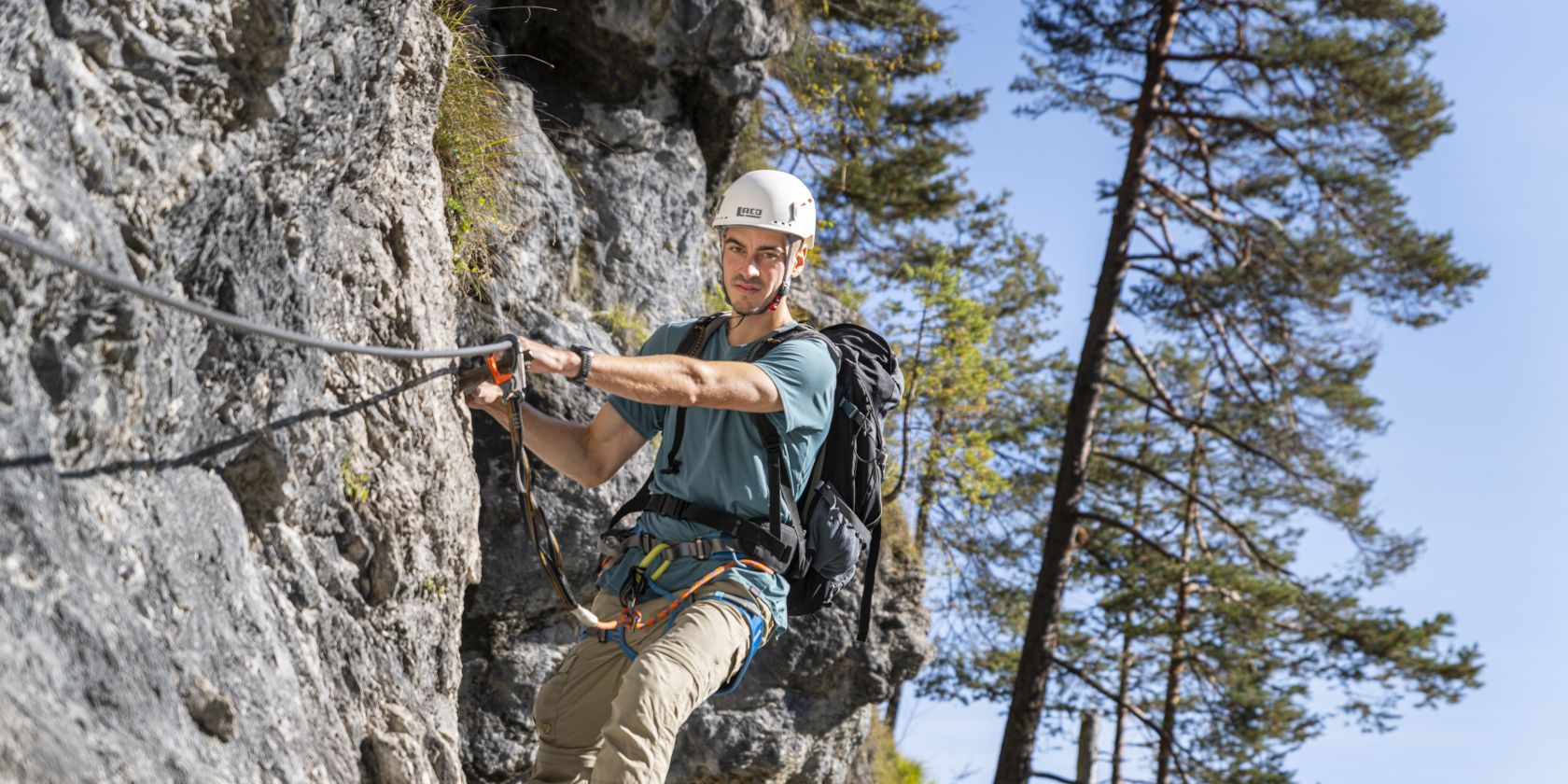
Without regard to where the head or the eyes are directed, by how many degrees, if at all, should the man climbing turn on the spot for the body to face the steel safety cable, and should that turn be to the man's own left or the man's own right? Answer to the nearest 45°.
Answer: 0° — they already face it

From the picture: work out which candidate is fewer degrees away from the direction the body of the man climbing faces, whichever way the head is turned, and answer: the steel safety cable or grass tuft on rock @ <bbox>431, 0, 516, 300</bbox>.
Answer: the steel safety cable

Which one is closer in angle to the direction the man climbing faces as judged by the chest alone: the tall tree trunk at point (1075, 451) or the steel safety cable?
the steel safety cable

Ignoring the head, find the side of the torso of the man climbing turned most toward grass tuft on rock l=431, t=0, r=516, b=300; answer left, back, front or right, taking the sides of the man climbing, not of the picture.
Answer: right

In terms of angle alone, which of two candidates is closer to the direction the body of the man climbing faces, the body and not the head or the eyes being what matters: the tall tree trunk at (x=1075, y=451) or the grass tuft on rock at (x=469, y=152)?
the grass tuft on rock

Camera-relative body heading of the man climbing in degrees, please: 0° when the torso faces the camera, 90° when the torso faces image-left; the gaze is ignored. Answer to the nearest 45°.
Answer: approximately 45°

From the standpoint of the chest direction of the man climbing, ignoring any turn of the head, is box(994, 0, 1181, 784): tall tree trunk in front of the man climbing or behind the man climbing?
behind
